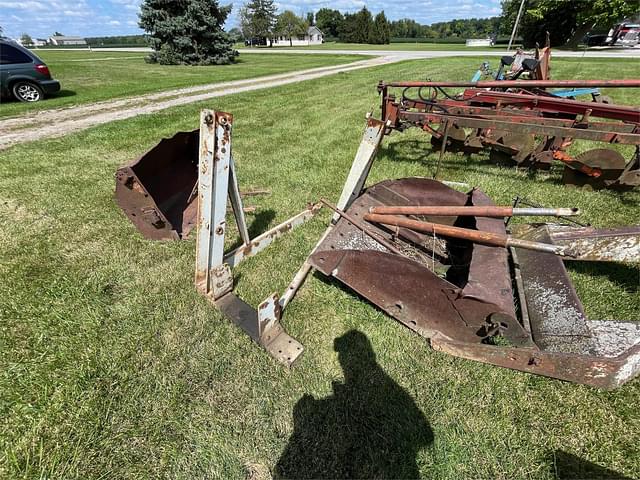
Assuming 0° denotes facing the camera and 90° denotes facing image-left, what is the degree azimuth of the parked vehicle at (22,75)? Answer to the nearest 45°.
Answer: approximately 90°

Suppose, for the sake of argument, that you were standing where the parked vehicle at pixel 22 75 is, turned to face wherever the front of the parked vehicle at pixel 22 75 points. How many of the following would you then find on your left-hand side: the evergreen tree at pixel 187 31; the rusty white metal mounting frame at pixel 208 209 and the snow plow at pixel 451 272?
2

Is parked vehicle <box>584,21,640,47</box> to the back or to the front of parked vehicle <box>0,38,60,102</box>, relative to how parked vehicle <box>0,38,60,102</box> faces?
to the back

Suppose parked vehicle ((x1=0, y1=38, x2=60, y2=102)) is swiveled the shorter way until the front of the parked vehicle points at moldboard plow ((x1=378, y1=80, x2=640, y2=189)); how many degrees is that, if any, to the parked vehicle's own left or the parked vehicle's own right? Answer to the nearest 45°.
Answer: approximately 135° to the parked vehicle's own left

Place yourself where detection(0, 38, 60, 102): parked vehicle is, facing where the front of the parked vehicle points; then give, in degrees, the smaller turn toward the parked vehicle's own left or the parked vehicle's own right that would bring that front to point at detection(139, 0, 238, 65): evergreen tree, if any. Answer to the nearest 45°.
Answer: approximately 135° to the parked vehicle's own right
